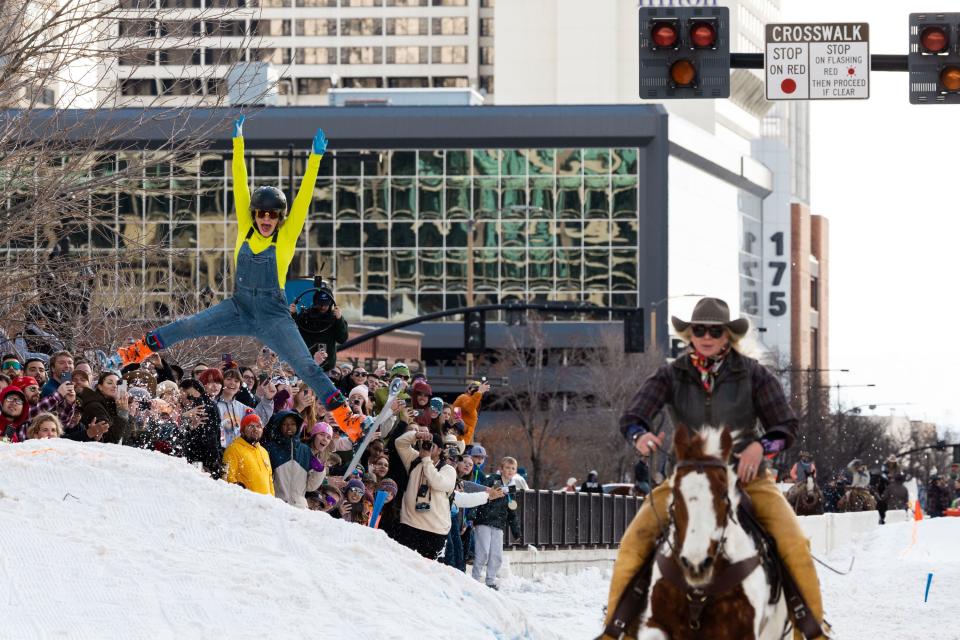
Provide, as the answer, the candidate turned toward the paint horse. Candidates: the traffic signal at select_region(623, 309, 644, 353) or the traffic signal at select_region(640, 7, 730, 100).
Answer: the traffic signal at select_region(640, 7, 730, 100)

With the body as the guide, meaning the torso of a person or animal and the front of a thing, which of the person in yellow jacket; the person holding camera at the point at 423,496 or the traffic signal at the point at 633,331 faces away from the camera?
the traffic signal

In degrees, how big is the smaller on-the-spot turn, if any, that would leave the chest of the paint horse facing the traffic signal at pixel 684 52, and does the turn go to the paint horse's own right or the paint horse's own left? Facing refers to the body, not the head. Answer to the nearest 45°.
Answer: approximately 180°

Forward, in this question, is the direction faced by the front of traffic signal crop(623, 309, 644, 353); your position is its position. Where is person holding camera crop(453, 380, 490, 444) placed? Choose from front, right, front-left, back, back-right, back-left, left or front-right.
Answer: back

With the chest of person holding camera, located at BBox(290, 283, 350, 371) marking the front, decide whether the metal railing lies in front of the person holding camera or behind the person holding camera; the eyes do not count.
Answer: behind

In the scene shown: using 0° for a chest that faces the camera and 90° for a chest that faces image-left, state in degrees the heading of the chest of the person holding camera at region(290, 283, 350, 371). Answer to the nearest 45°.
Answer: approximately 0°

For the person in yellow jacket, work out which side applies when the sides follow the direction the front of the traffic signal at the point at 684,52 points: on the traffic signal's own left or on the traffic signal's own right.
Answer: on the traffic signal's own right

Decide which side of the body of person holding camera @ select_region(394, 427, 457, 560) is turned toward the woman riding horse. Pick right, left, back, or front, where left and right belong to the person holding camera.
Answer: front

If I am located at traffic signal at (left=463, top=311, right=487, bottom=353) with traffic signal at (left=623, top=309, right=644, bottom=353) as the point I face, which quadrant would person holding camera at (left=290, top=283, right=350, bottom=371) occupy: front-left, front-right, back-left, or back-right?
back-right

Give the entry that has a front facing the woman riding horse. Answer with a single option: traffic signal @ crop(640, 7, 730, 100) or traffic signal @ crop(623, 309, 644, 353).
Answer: traffic signal @ crop(640, 7, 730, 100)

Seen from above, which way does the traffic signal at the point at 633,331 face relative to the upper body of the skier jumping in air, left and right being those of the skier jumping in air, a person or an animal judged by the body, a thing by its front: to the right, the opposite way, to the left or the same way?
the opposite way
